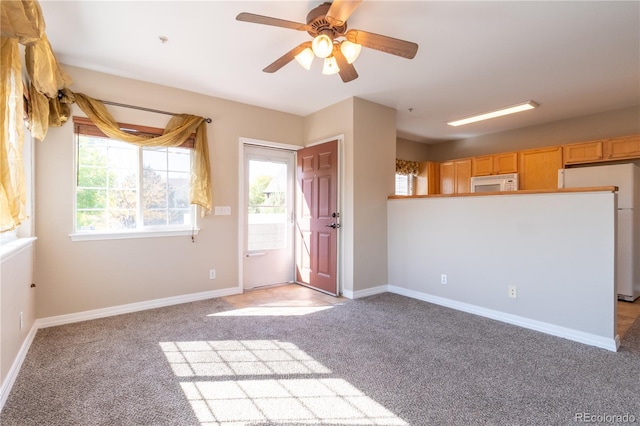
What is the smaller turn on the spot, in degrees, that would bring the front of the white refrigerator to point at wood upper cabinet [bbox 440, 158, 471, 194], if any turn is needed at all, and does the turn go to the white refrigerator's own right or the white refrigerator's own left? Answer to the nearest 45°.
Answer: approximately 90° to the white refrigerator's own right

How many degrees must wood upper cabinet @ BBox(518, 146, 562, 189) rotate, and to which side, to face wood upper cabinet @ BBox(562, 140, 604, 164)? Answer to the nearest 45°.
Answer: approximately 135° to its left

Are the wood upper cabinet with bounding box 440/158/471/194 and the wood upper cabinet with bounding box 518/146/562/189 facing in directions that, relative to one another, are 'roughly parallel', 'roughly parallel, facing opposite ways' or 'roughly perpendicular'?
roughly parallel

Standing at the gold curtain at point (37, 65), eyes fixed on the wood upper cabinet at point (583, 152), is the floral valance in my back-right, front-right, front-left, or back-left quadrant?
front-left

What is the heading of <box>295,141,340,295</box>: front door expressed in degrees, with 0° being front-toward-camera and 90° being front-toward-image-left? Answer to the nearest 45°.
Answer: approximately 45°

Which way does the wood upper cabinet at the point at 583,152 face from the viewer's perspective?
toward the camera

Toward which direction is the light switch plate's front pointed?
toward the camera

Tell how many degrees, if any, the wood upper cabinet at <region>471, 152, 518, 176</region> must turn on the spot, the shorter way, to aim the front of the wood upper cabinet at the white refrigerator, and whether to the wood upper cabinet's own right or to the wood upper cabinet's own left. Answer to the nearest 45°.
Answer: approximately 90° to the wood upper cabinet's own left

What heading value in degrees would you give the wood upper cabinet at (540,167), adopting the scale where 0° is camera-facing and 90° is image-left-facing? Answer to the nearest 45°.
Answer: approximately 45°

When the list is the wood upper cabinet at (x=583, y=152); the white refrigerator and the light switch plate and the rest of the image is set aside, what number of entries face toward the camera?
3

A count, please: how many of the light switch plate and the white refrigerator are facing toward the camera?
2

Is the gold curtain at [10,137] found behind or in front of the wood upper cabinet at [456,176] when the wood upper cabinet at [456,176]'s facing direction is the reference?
in front

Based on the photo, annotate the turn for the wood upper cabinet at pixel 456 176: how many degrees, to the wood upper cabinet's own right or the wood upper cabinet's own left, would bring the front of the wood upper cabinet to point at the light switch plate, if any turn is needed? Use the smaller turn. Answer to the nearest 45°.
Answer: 0° — it already faces it

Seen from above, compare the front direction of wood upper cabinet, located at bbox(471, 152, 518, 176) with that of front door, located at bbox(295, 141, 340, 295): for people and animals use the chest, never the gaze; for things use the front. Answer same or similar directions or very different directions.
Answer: same or similar directions

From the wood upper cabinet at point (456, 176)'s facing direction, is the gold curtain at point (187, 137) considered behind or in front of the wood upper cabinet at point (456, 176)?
in front
